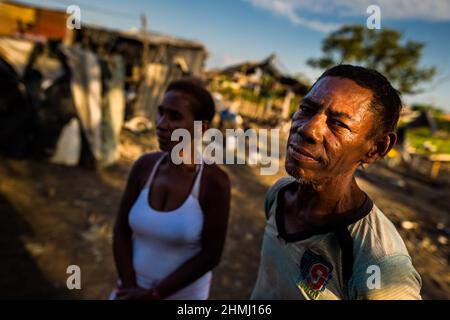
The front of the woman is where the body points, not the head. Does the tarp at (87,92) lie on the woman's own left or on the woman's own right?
on the woman's own right

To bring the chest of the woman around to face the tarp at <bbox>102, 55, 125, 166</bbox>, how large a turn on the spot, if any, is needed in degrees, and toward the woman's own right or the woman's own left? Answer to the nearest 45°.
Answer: approximately 135° to the woman's own right

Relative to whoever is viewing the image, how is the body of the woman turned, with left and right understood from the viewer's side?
facing the viewer and to the left of the viewer

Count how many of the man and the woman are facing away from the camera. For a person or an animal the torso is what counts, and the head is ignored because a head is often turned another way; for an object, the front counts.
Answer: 0

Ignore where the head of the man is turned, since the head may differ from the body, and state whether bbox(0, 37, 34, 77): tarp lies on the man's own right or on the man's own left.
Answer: on the man's own right

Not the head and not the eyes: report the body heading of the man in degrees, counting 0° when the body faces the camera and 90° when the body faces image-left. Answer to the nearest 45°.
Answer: approximately 45°

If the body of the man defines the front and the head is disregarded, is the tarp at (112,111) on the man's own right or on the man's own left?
on the man's own right

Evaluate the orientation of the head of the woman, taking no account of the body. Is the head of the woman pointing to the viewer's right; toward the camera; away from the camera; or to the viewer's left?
to the viewer's left
